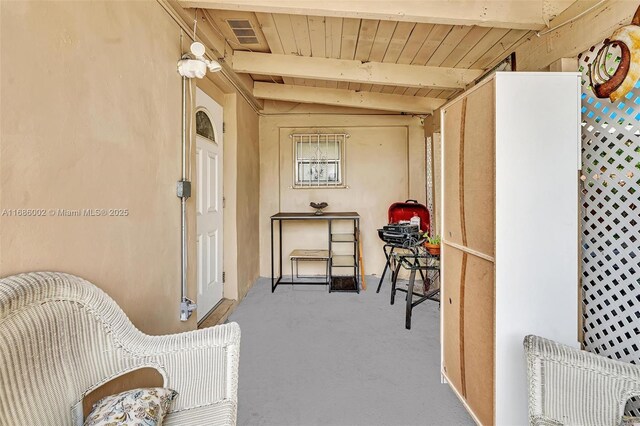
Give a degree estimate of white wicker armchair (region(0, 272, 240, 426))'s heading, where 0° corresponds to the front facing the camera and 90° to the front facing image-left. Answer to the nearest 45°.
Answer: approximately 315°

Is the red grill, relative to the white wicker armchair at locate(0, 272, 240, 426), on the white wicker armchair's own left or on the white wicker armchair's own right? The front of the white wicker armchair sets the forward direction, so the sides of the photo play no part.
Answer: on the white wicker armchair's own left

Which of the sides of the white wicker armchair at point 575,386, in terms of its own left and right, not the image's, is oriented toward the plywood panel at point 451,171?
right

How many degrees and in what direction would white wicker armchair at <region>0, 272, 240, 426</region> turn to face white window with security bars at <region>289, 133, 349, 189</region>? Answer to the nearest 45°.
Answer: approximately 90° to its left

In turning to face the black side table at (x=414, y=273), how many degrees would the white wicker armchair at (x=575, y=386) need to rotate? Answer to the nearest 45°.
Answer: approximately 90° to its right

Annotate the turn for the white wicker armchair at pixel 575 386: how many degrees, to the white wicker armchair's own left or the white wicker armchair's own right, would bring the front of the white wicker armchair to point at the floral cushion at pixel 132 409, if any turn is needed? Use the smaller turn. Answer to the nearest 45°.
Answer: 0° — it already faces it

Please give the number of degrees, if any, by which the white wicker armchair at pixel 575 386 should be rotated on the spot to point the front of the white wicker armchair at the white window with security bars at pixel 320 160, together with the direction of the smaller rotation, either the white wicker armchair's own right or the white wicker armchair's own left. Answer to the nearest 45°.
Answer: approximately 90° to the white wicker armchair's own right
